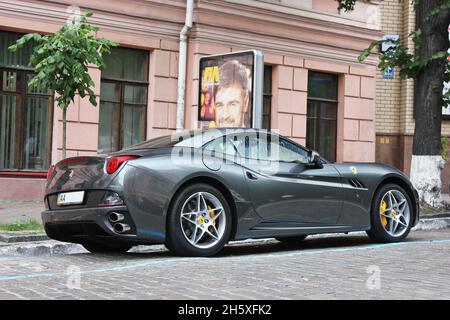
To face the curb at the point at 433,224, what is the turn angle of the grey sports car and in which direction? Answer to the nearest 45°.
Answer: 0° — it already faces it

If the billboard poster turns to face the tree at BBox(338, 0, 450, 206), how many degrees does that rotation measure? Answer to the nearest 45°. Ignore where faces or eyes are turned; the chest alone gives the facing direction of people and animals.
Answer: approximately 135° to its left

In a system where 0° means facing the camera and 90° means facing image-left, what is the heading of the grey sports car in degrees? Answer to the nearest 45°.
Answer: approximately 225°

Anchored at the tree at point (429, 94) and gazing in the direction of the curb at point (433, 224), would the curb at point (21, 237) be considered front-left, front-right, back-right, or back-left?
front-right

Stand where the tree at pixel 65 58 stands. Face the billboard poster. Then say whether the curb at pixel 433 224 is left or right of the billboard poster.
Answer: right

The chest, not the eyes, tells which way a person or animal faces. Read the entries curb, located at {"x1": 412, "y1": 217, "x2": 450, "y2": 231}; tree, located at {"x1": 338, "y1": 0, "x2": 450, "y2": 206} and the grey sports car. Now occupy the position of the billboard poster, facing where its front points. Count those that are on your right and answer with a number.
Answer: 0

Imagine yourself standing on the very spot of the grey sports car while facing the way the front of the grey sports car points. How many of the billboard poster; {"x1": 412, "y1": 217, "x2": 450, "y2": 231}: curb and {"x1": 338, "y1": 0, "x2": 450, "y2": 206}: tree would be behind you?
0

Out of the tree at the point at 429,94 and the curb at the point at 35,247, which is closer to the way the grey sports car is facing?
the tree

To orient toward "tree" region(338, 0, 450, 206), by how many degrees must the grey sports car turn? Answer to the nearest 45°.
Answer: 0° — it already faces it

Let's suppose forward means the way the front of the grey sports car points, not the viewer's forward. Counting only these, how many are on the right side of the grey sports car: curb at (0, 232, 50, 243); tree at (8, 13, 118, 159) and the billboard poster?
0

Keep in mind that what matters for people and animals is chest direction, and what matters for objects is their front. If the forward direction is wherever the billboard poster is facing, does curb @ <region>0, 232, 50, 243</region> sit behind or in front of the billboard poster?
in front

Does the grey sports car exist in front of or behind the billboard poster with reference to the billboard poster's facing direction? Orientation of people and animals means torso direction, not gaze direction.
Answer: in front

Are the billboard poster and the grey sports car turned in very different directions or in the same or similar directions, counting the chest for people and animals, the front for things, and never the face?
very different directions

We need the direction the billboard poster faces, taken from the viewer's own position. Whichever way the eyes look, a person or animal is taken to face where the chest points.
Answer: facing the viewer and to the left of the viewer

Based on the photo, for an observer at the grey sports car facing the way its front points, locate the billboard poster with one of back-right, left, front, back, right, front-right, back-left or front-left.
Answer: front-left

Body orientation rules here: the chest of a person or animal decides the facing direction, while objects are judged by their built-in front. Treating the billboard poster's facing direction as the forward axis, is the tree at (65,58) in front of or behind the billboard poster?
in front

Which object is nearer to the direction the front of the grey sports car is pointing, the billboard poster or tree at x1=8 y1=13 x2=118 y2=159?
the billboard poster

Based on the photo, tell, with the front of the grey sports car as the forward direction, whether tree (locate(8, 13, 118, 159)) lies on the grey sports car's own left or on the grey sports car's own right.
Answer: on the grey sports car's own left
